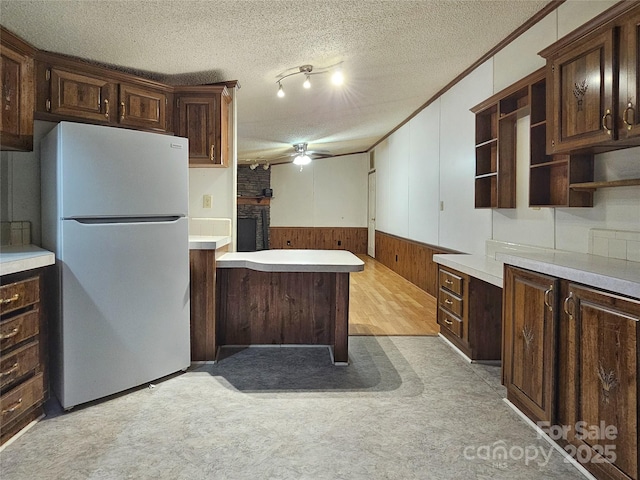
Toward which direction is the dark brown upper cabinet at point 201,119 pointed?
toward the camera

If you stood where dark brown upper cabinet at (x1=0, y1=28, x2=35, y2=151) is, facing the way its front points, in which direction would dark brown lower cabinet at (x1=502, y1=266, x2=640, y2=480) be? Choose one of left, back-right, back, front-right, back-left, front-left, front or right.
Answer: front

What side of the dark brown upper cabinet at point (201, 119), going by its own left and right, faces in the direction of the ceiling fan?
back

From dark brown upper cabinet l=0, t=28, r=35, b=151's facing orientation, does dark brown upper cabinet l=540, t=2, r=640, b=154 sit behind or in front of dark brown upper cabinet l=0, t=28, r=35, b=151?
in front

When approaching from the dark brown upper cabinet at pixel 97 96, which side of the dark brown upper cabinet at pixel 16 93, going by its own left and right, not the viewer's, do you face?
left

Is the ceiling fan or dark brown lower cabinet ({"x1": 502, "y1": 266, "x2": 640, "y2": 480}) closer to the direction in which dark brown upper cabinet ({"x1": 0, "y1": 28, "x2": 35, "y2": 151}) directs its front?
the dark brown lower cabinet

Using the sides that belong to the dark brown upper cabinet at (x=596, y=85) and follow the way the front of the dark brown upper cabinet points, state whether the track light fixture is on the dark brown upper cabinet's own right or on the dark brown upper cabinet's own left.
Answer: on the dark brown upper cabinet's own right

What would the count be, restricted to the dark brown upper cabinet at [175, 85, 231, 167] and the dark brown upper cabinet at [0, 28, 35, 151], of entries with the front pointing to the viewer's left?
0

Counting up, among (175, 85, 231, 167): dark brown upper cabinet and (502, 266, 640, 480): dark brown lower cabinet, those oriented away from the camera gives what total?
0

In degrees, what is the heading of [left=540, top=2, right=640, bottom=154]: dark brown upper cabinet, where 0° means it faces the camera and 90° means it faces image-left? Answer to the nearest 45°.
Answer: approximately 45°

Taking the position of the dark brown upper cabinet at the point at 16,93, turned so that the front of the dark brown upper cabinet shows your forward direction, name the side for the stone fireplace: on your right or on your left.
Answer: on your left

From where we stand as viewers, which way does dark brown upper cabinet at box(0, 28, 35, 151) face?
facing the viewer and to the right of the viewer
